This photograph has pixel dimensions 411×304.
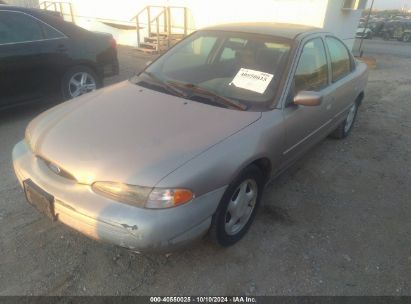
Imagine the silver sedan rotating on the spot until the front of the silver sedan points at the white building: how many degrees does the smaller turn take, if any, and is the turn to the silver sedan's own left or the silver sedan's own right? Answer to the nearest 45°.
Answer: approximately 135° to the silver sedan's own right

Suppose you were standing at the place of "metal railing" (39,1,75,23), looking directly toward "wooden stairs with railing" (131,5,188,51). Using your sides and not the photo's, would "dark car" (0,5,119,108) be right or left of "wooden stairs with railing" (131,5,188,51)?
right

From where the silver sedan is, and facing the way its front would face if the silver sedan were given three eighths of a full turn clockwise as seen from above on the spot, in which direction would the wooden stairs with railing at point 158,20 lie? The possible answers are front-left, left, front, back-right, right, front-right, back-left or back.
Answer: front

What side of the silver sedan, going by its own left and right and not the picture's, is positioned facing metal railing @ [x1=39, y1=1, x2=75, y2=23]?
right

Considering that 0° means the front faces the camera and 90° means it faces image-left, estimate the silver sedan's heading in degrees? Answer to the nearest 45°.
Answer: approximately 45°

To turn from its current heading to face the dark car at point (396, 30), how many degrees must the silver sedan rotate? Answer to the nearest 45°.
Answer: approximately 180°

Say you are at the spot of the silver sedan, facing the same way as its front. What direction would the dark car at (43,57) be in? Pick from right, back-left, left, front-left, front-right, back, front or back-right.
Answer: right
